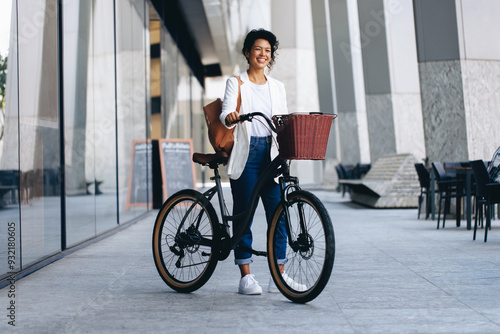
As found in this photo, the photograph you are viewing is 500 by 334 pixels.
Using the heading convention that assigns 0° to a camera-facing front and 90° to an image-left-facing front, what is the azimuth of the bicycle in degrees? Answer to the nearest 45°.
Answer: approximately 315°

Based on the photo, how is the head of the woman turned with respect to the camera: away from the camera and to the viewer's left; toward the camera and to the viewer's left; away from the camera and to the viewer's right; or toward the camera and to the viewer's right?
toward the camera and to the viewer's right

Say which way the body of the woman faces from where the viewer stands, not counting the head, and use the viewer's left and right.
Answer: facing the viewer and to the right of the viewer

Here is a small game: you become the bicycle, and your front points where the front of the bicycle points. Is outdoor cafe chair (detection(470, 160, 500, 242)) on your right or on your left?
on your left

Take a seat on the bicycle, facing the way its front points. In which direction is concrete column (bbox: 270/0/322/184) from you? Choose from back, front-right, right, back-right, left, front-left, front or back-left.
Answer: back-left

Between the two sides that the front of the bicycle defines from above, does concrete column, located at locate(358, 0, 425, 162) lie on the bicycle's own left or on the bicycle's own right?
on the bicycle's own left

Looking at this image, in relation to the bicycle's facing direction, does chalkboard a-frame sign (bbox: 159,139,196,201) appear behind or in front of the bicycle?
behind
